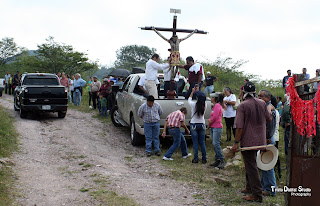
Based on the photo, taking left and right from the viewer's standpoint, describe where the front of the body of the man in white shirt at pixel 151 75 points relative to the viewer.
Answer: facing to the right of the viewer

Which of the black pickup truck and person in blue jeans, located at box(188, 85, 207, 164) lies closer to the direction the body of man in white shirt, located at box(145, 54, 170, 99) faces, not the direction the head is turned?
the person in blue jeans

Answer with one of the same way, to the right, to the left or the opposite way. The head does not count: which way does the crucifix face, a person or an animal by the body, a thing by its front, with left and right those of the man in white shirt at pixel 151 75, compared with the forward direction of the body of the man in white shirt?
to the right

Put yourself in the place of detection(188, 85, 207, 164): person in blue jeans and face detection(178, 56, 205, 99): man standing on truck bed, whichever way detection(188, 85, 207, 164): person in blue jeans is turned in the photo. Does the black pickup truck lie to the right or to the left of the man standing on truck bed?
left

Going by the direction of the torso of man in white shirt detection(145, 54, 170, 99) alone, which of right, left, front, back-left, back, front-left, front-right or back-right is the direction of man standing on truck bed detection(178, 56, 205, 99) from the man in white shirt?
front

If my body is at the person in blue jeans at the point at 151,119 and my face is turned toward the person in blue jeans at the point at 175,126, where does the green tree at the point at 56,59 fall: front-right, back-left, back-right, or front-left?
back-left

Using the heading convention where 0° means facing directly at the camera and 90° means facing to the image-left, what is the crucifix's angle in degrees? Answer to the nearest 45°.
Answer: approximately 0°

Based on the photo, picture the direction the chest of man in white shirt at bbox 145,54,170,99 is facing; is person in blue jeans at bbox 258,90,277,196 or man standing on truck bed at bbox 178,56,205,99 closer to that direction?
the man standing on truck bed

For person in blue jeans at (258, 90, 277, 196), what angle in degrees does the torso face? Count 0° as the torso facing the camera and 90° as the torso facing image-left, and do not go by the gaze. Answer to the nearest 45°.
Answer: approximately 90°
